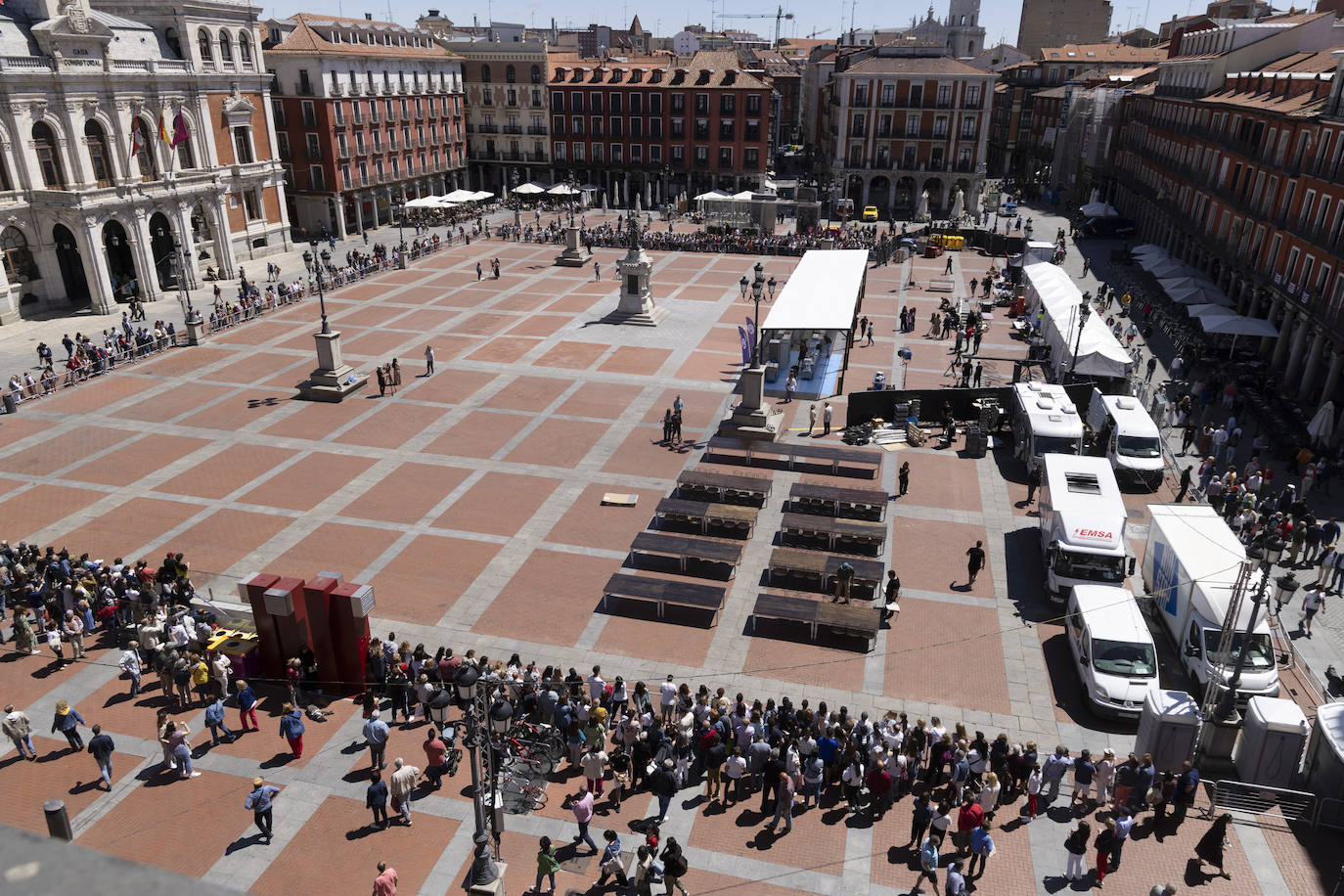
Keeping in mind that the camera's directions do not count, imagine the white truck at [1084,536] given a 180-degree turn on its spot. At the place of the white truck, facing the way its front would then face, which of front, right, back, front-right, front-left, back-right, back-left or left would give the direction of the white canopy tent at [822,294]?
front-left

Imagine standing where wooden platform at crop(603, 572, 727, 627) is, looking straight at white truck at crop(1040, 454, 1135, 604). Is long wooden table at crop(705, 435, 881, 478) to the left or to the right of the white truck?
left

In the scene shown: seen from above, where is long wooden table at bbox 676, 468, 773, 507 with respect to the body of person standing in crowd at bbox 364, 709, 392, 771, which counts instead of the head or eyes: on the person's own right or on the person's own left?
on the person's own right

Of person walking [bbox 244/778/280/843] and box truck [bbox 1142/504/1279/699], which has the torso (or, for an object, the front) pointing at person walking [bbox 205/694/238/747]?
person walking [bbox 244/778/280/843]

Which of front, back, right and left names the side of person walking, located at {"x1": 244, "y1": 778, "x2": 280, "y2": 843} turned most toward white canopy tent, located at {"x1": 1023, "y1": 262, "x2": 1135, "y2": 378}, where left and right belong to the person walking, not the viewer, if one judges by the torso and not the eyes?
right

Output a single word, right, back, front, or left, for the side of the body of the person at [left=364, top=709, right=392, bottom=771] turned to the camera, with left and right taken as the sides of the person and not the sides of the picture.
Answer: back

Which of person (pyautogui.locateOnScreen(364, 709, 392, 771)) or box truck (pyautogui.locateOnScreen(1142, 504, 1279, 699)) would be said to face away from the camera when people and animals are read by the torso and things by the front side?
the person

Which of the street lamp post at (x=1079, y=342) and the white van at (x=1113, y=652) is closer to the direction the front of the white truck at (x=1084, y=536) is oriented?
the white van

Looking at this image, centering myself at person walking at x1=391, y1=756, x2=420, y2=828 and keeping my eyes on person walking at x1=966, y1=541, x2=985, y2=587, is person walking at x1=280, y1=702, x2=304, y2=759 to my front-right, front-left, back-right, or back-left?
back-left

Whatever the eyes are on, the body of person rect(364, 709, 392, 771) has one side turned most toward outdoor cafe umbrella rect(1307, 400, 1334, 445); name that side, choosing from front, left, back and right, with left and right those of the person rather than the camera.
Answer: right

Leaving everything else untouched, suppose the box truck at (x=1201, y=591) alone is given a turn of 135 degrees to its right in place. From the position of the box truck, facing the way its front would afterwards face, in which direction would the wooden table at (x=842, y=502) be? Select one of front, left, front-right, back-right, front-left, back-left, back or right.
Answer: front

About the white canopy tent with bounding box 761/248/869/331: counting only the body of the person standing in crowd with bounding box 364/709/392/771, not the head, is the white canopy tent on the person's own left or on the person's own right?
on the person's own right

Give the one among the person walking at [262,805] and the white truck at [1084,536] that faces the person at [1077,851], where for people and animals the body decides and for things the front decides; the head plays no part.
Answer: the white truck
